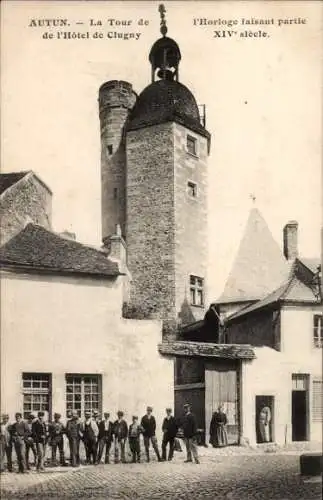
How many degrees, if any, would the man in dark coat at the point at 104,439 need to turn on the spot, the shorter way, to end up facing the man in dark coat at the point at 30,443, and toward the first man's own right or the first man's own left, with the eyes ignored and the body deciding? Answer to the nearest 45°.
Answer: approximately 45° to the first man's own right

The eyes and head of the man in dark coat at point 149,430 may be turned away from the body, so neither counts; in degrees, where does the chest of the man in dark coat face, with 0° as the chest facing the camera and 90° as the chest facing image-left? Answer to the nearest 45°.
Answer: approximately 0°

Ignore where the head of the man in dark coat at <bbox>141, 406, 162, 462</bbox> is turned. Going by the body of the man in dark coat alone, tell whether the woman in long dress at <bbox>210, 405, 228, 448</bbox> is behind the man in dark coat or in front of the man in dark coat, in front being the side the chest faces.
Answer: behind

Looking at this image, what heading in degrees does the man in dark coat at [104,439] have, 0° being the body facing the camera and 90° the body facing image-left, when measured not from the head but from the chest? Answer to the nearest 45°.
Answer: approximately 0°

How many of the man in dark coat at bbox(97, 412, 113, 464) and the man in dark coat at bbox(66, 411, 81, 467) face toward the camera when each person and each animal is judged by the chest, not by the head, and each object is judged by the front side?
2
